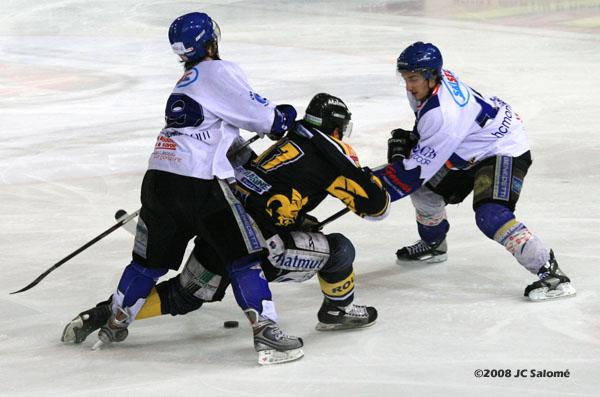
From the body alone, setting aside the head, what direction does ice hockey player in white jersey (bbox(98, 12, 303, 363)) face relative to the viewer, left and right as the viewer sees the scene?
facing away from the viewer and to the right of the viewer

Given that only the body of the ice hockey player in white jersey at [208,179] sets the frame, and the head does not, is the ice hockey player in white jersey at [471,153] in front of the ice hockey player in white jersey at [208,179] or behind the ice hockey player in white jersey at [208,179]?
in front

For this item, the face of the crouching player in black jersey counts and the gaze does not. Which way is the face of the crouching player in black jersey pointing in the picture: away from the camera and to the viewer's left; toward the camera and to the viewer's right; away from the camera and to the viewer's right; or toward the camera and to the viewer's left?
away from the camera and to the viewer's right
